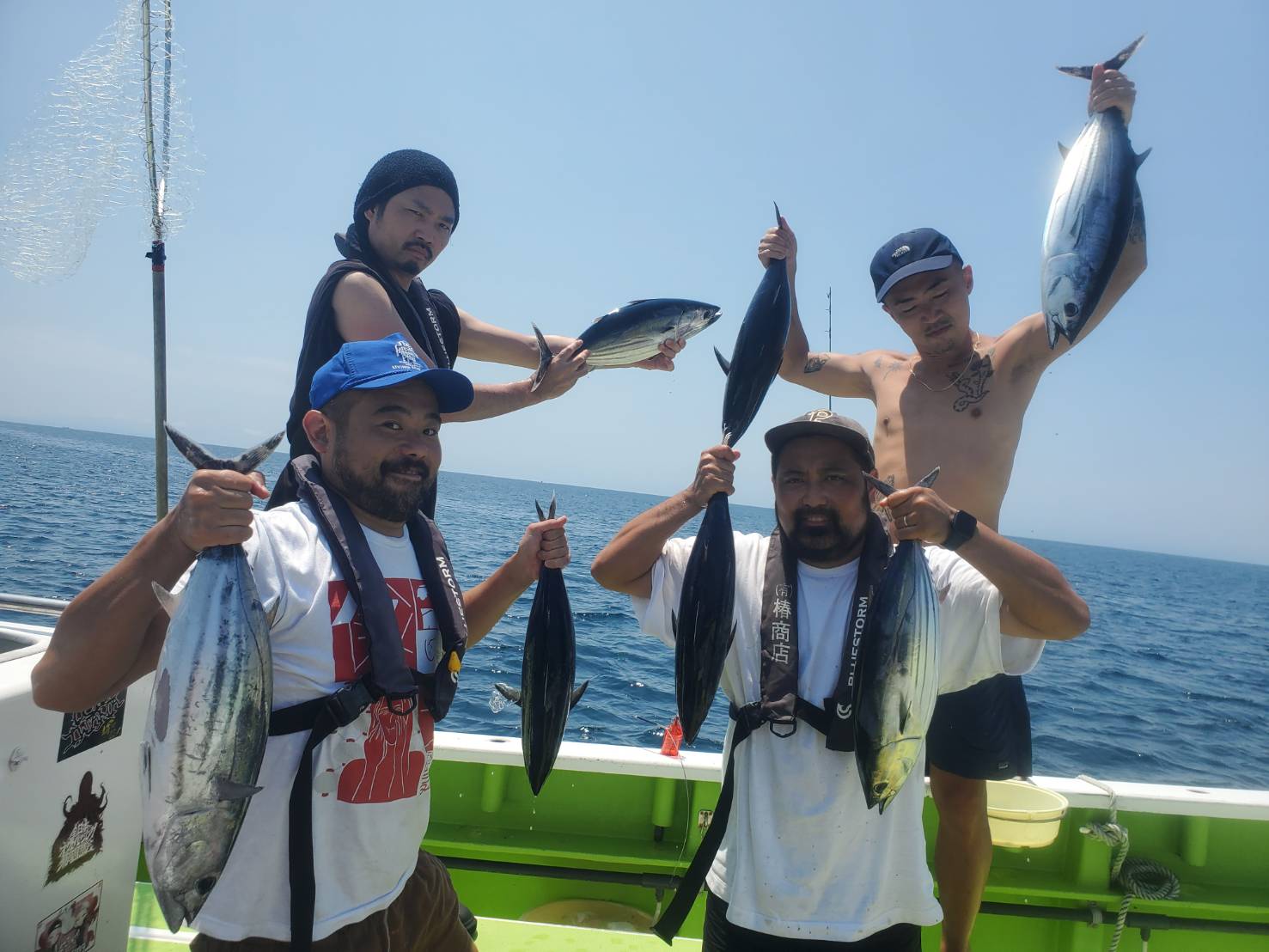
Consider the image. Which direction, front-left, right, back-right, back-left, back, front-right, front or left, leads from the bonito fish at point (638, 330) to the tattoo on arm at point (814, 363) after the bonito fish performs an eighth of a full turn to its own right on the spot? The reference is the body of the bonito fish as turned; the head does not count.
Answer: left

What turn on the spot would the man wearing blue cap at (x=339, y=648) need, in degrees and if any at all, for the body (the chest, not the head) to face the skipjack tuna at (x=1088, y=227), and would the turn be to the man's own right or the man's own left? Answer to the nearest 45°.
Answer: approximately 45° to the man's own left

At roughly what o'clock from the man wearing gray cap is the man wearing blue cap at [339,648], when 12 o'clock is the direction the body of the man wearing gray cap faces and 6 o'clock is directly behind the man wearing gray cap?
The man wearing blue cap is roughly at 2 o'clock from the man wearing gray cap.

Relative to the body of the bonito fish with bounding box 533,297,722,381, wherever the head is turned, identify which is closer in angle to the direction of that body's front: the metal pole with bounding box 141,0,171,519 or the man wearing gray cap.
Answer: the man wearing gray cap

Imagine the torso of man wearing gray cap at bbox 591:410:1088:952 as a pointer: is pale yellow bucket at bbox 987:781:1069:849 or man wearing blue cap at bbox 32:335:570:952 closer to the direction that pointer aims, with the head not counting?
the man wearing blue cap

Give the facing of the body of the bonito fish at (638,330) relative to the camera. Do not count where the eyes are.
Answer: to the viewer's right

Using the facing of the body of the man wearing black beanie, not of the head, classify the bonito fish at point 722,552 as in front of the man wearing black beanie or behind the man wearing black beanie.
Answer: in front

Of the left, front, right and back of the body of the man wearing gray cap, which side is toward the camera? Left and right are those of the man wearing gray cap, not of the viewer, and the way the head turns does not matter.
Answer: front

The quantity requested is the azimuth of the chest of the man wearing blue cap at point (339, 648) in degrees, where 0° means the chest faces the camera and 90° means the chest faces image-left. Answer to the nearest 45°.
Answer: approximately 315°

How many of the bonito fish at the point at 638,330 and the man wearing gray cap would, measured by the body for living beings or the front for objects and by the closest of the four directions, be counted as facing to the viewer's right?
1

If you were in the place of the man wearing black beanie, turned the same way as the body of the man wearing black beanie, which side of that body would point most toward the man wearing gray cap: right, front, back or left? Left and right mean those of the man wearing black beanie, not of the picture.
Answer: front

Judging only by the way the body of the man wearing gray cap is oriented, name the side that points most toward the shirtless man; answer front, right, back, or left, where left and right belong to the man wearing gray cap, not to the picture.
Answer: back
